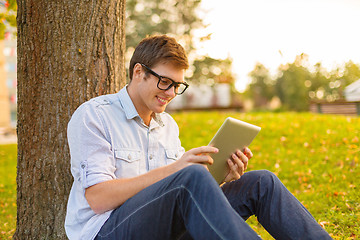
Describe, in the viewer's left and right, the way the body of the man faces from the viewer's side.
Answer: facing the viewer and to the right of the viewer

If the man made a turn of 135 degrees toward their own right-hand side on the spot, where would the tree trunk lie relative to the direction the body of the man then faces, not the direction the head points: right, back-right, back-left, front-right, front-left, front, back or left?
front-right

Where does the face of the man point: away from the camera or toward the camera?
toward the camera

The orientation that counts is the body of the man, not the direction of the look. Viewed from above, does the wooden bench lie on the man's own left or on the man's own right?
on the man's own left
